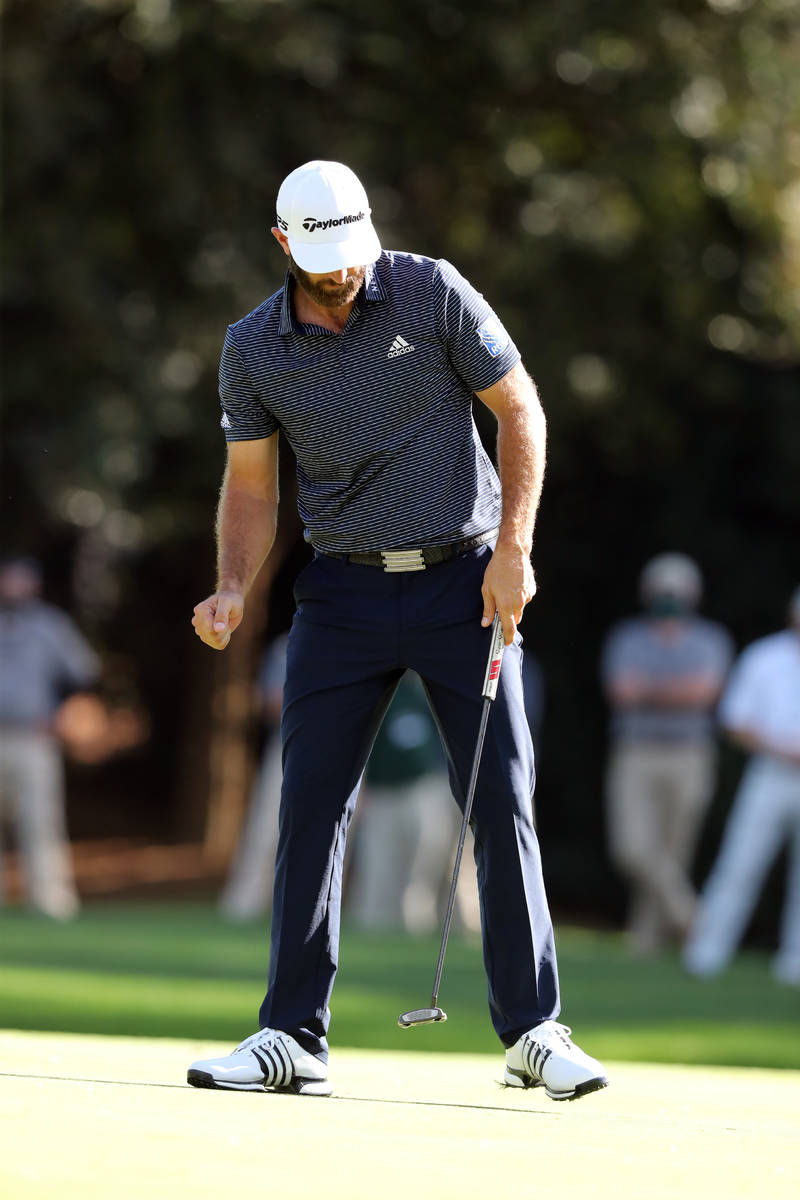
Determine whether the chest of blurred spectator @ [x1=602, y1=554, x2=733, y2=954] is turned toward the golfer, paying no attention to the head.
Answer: yes

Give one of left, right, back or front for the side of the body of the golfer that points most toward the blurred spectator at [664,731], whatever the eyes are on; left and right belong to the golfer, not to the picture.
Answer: back

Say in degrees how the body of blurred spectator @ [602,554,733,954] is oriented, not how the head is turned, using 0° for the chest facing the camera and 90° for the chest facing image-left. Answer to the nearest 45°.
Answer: approximately 0°

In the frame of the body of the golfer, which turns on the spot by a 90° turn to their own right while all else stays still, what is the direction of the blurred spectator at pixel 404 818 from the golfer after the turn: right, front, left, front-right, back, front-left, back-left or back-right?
right

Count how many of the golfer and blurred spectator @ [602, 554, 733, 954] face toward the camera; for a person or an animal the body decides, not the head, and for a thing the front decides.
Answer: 2

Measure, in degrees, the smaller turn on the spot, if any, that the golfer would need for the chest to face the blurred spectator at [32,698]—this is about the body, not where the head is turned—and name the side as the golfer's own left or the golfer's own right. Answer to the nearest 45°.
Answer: approximately 180°
